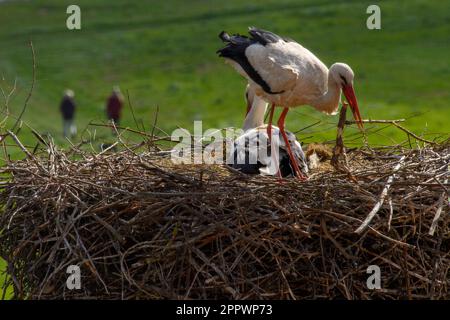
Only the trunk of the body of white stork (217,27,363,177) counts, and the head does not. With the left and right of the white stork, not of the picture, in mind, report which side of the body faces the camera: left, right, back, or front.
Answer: right
